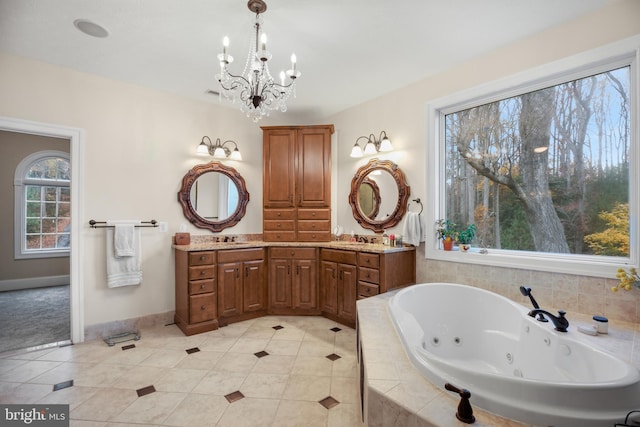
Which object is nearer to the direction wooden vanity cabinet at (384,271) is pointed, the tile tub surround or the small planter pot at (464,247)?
the tile tub surround

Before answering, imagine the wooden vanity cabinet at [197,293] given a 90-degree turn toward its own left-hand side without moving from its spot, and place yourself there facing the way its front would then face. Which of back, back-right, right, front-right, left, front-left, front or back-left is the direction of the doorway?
back-left

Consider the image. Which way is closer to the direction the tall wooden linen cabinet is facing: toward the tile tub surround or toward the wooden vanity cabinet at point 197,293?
the tile tub surround

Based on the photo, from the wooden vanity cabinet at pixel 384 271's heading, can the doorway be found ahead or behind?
ahead

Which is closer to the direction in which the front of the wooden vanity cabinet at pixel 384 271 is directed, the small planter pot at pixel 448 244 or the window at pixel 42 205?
the window

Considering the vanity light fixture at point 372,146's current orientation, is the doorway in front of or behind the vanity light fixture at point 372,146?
in front

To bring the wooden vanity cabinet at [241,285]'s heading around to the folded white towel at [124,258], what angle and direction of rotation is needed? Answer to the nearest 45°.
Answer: approximately 135° to its right

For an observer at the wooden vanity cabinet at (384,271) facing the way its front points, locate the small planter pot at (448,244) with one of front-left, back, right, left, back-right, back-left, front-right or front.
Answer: back-left

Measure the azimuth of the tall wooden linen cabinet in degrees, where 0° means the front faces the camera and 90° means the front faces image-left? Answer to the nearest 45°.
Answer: approximately 0°

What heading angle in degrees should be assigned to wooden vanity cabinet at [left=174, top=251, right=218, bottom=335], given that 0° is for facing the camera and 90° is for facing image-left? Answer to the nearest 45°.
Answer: approximately 315°
